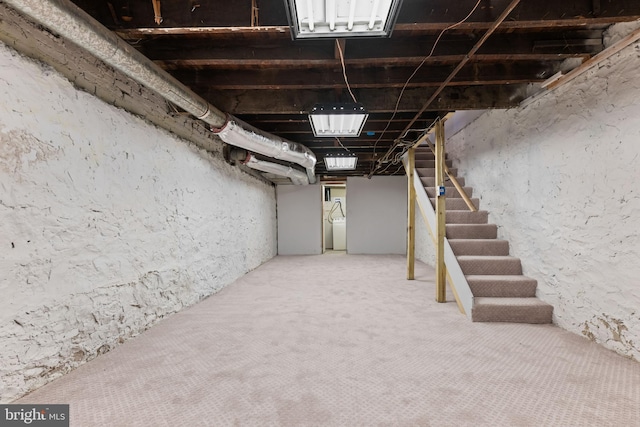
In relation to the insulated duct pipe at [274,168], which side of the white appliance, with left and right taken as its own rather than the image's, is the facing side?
front

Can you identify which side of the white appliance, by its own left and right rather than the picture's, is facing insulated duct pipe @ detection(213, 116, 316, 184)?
front

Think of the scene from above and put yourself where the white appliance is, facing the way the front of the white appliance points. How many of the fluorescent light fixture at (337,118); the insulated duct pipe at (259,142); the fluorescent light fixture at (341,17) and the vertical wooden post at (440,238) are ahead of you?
4

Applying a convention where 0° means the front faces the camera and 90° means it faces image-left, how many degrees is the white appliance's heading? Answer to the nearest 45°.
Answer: approximately 0°

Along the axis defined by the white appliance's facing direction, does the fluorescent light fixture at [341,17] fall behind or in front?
in front

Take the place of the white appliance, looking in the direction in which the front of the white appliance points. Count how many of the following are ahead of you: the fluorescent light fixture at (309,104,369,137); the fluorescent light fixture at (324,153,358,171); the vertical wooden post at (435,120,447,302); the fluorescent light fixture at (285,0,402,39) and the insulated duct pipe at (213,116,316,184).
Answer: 5

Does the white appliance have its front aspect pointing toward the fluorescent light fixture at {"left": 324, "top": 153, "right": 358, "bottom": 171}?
yes

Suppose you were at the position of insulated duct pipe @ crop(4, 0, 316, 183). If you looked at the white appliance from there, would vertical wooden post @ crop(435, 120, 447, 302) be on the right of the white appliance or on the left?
right

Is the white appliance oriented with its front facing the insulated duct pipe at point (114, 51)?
yes

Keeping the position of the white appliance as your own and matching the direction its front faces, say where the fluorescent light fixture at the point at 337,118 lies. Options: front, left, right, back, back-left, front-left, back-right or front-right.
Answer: front

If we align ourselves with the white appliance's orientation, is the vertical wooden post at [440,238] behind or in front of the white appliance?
in front
